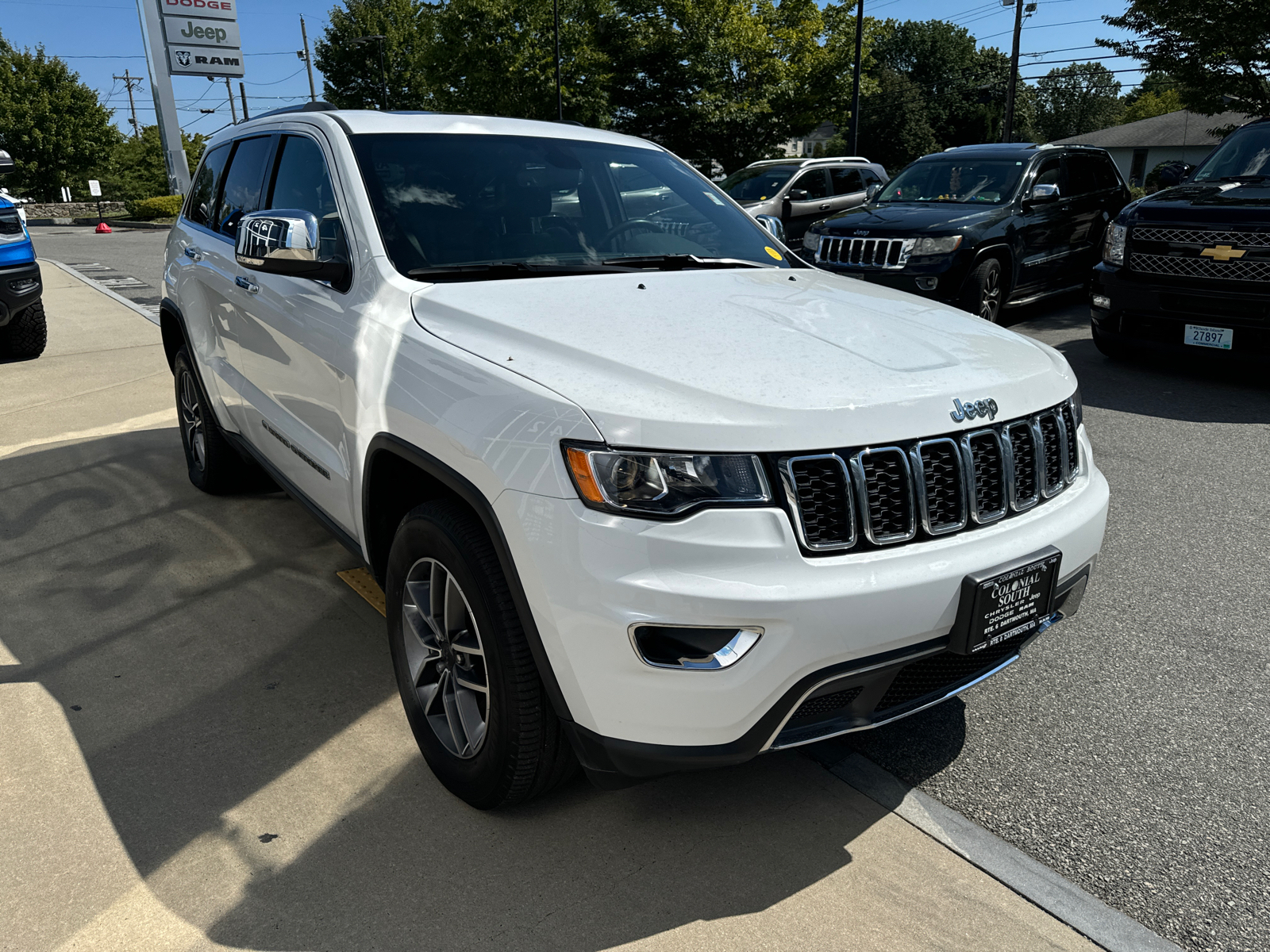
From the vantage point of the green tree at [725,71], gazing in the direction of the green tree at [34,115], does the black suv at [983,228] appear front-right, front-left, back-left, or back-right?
back-left

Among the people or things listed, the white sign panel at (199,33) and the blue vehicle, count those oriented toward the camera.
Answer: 2

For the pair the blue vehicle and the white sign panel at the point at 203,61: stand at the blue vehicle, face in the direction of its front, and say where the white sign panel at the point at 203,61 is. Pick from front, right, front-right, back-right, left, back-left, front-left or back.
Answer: back

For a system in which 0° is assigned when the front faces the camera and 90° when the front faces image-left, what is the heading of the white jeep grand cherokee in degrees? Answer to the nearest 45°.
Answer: approximately 315°

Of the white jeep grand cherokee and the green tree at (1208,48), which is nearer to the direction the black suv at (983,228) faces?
the white jeep grand cherokee

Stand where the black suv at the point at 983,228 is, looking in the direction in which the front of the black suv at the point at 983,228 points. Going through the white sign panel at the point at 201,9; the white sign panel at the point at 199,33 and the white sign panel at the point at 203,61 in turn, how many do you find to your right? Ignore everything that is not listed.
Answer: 3

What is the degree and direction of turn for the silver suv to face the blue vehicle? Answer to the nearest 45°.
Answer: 0° — it already faces it

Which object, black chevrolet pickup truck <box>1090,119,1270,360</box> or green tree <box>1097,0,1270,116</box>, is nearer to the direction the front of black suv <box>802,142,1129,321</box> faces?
the black chevrolet pickup truck

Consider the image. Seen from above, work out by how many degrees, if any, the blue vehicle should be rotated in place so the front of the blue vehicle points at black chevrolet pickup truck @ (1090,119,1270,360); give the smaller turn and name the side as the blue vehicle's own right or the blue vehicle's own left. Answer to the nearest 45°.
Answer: approximately 45° to the blue vehicle's own left

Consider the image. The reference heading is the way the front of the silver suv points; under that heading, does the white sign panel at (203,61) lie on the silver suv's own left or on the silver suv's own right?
on the silver suv's own right
